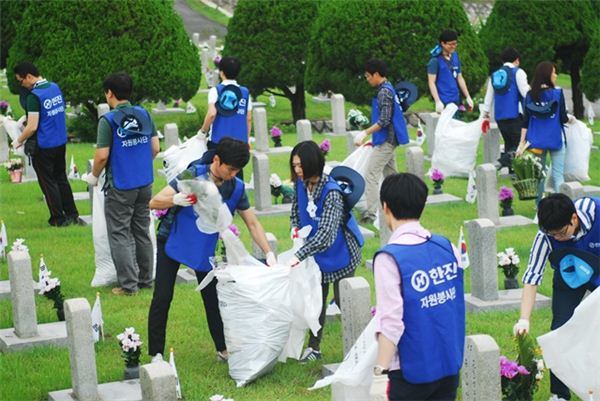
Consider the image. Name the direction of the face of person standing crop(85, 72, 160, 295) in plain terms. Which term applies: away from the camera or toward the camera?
away from the camera

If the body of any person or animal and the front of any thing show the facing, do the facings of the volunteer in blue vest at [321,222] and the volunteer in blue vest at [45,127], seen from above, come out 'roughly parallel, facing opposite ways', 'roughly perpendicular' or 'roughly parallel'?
roughly perpendicular

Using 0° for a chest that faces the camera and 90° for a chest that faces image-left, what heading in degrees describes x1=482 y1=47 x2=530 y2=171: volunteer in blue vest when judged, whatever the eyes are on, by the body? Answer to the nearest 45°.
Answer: approximately 225°

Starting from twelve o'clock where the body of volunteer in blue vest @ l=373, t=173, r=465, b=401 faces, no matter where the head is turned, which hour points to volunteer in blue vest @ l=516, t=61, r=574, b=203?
volunteer in blue vest @ l=516, t=61, r=574, b=203 is roughly at 2 o'clock from volunteer in blue vest @ l=373, t=173, r=465, b=401.

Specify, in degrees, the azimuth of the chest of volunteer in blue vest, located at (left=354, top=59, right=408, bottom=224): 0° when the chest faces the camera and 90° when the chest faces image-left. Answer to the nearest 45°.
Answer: approximately 90°

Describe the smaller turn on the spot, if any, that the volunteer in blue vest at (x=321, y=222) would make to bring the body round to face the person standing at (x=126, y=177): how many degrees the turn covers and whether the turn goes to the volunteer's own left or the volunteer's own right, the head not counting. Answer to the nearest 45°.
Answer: approximately 90° to the volunteer's own right

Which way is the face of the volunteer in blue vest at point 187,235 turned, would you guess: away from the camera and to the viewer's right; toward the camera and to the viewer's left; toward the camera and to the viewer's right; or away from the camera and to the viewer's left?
toward the camera and to the viewer's right

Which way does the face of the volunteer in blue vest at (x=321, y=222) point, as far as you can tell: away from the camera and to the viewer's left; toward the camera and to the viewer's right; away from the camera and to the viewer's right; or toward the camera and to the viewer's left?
toward the camera and to the viewer's left

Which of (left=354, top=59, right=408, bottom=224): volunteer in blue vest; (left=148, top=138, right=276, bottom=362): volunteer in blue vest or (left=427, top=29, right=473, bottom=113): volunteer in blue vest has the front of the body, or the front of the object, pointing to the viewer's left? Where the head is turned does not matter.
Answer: (left=354, top=59, right=408, bottom=224): volunteer in blue vest

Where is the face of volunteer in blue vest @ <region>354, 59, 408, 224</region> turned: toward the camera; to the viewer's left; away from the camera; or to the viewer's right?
to the viewer's left

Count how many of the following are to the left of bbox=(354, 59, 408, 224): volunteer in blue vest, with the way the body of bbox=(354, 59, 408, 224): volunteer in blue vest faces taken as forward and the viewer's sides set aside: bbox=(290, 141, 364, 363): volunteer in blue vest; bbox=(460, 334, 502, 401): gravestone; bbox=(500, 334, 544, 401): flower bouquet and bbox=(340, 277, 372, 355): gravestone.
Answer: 4

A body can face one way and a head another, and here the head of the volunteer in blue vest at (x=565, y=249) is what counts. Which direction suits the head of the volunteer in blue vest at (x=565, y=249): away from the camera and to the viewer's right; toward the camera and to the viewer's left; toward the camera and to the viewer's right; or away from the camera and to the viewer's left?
toward the camera and to the viewer's left
